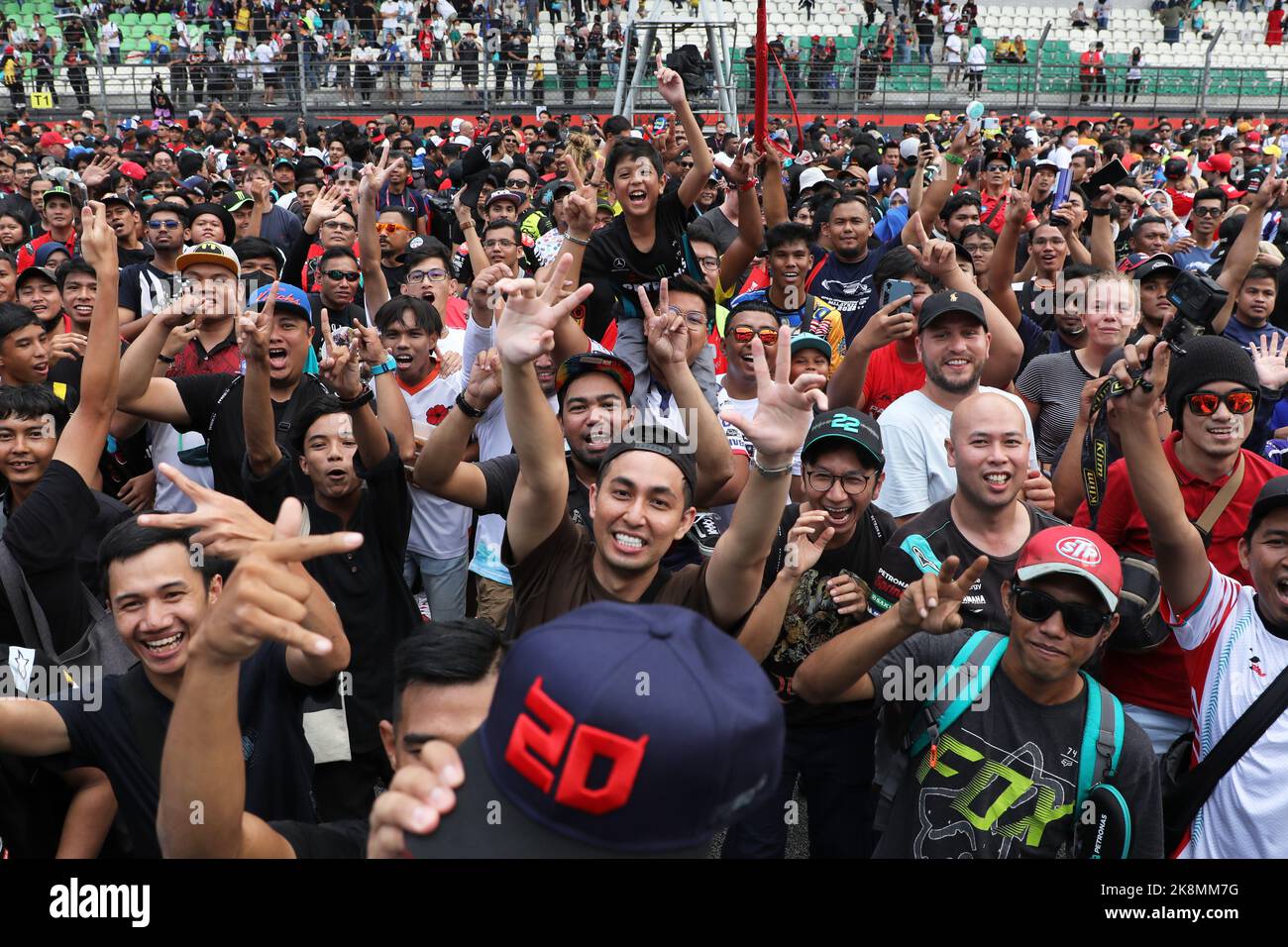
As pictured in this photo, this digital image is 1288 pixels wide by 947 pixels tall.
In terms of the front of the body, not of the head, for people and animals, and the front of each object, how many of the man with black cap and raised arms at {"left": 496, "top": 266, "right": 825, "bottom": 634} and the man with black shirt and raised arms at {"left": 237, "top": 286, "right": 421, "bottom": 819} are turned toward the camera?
2

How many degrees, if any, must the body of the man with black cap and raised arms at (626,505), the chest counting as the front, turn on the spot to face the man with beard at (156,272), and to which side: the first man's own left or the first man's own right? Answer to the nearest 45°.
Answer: approximately 135° to the first man's own right

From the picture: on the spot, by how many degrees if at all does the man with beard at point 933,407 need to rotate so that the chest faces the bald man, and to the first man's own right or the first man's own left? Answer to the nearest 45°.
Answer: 0° — they already face them

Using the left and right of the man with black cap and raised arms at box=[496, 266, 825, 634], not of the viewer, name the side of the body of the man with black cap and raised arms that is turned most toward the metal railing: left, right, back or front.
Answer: back

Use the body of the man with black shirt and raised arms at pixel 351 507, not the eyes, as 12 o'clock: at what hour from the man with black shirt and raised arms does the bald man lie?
The bald man is roughly at 10 o'clock from the man with black shirt and raised arms.

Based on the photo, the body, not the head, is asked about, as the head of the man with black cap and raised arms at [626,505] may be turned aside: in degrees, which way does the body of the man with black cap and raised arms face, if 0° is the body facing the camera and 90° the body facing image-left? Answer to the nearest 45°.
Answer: approximately 0°

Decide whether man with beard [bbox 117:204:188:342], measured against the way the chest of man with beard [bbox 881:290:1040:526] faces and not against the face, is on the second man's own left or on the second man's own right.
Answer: on the second man's own right

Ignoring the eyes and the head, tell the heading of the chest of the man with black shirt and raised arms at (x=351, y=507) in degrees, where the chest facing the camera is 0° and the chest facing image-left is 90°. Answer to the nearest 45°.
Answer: approximately 0°
